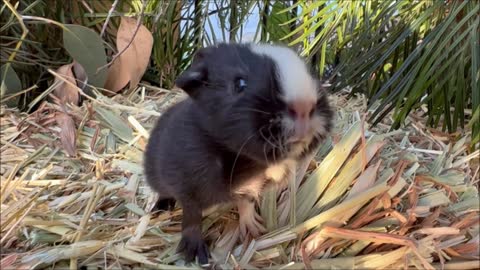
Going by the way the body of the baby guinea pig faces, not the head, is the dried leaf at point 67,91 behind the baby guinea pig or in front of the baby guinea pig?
behind

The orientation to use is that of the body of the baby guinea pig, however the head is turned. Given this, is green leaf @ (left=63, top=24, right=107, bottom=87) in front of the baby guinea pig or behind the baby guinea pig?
behind

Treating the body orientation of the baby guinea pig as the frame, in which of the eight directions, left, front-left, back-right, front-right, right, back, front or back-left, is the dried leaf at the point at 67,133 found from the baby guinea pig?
back

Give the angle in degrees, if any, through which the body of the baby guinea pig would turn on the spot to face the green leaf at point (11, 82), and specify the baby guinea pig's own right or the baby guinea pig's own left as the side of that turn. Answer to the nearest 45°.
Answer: approximately 180°
